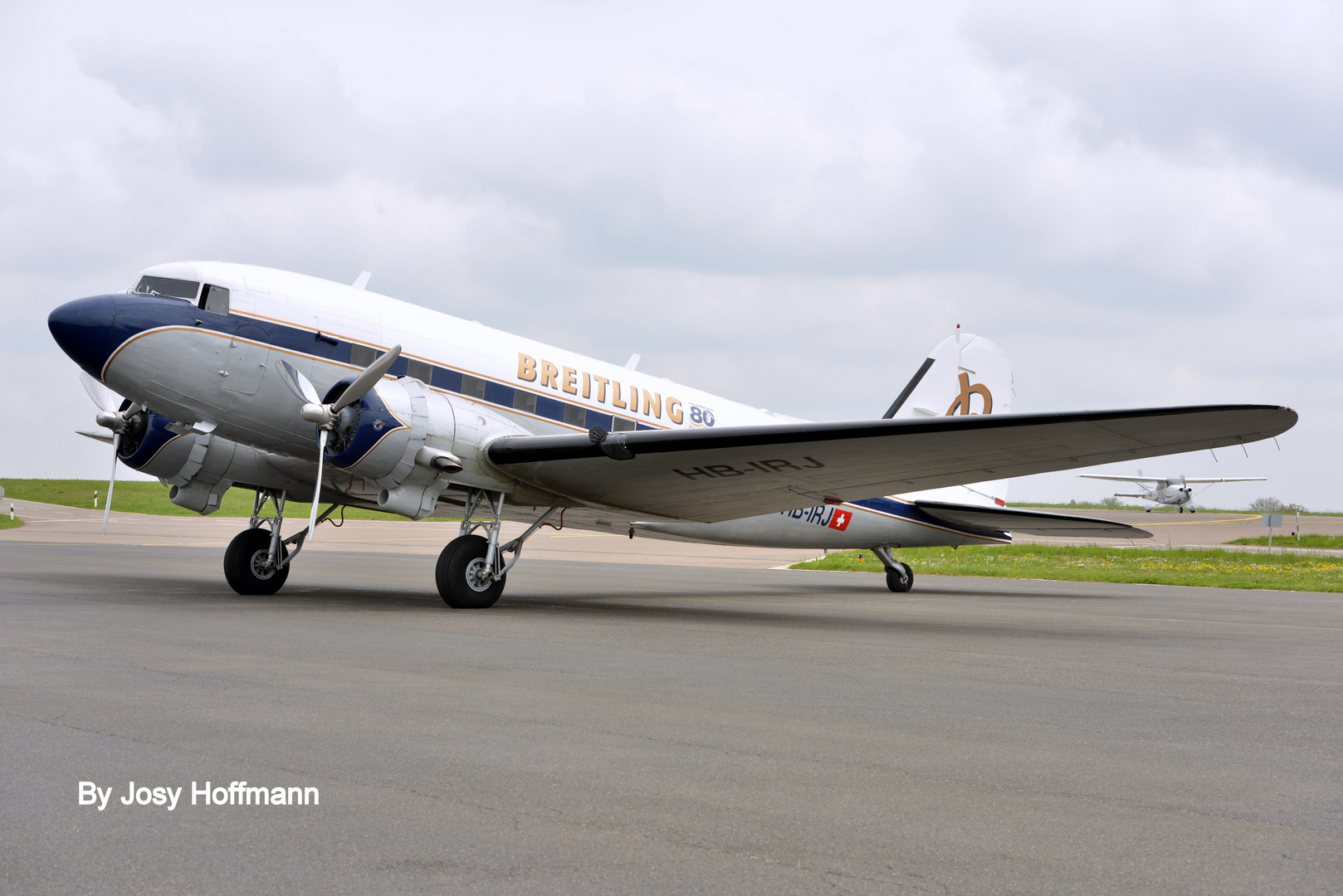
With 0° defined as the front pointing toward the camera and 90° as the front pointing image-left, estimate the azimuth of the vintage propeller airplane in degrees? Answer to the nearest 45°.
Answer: approximately 45°
